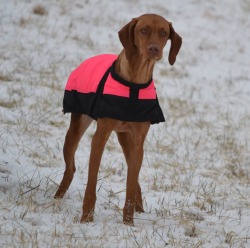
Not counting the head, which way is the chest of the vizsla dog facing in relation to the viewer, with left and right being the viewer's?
facing the viewer and to the right of the viewer
